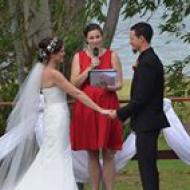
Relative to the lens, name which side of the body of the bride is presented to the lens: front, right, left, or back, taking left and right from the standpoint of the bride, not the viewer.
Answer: right

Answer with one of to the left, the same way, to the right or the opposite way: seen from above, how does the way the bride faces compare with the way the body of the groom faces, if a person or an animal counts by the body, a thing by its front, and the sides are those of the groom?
the opposite way

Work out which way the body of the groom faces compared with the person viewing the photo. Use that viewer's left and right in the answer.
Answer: facing to the left of the viewer

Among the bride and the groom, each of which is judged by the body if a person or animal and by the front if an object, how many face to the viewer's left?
1

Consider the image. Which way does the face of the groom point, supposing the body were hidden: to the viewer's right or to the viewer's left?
to the viewer's left

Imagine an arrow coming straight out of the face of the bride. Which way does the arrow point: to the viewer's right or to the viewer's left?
to the viewer's right

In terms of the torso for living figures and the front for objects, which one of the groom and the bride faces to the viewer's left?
the groom
